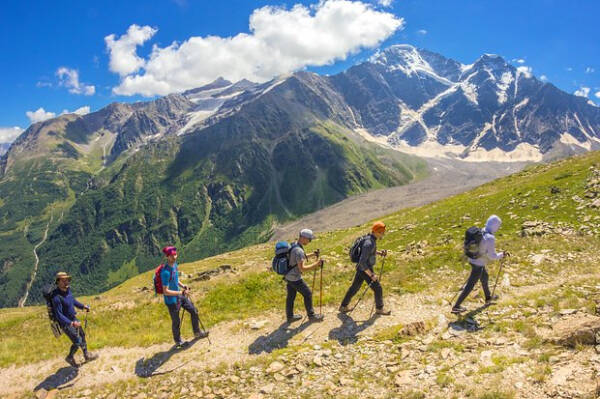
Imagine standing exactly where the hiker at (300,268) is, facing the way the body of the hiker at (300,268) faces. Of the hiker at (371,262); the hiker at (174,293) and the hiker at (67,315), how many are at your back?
2

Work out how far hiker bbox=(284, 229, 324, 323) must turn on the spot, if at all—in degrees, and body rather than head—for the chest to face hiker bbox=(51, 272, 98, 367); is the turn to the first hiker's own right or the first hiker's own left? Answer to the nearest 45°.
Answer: approximately 180°

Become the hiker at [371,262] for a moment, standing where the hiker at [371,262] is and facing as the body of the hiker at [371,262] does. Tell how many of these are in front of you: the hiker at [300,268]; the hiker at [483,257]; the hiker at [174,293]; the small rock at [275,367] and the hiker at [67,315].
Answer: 1

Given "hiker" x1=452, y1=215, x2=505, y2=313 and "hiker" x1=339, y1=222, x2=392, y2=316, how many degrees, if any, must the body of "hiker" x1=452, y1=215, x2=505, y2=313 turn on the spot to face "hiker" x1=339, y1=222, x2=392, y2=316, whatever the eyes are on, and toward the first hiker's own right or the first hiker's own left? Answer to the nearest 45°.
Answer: approximately 180°

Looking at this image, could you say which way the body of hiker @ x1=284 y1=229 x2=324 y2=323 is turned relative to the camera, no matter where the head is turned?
to the viewer's right

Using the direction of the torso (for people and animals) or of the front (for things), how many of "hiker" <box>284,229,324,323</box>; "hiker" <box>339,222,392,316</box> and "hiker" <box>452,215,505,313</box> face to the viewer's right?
3

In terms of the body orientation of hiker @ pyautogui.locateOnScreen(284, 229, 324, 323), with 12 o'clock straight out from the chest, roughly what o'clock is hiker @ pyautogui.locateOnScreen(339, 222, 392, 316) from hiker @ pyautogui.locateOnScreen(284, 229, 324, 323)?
hiker @ pyautogui.locateOnScreen(339, 222, 392, 316) is roughly at 12 o'clock from hiker @ pyautogui.locateOnScreen(284, 229, 324, 323).

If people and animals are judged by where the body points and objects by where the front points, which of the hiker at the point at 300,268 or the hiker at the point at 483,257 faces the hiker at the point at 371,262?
the hiker at the point at 300,268

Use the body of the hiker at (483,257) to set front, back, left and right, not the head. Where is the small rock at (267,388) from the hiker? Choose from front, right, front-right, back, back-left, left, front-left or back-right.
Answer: back-right

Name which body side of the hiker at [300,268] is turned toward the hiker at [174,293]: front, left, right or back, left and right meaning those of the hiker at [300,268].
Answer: back

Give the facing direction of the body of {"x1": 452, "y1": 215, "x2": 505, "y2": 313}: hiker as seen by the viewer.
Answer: to the viewer's right

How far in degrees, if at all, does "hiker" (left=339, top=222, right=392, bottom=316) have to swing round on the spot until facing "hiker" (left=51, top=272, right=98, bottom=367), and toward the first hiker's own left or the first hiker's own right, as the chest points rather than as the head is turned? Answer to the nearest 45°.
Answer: approximately 180°

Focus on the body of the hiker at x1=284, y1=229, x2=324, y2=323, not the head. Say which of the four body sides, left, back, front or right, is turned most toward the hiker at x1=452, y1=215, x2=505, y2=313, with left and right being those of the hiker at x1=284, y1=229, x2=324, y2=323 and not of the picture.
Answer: front

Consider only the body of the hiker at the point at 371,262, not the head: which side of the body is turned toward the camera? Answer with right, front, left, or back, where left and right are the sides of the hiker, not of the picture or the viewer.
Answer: right

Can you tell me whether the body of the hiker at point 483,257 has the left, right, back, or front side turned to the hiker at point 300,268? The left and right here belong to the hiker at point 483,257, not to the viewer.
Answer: back

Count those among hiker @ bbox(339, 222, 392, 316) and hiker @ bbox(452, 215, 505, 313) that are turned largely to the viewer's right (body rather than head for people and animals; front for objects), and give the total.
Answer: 2
